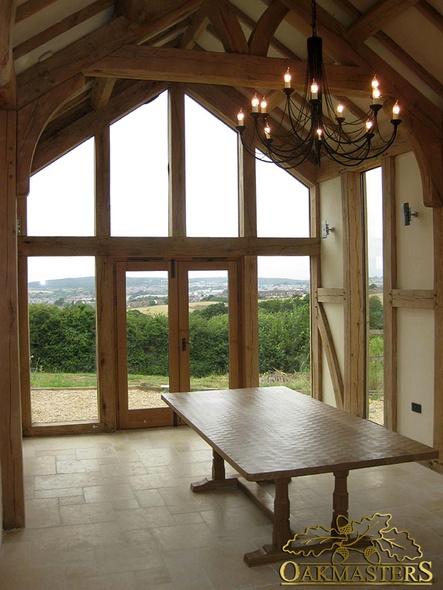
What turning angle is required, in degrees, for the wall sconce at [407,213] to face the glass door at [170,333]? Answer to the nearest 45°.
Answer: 0° — it already faces it

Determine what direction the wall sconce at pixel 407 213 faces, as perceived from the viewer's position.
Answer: facing to the left of the viewer

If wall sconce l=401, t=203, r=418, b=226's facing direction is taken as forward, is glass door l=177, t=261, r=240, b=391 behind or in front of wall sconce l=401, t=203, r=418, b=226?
in front

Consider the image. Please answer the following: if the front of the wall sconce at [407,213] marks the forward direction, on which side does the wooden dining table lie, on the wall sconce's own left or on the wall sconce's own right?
on the wall sconce's own left

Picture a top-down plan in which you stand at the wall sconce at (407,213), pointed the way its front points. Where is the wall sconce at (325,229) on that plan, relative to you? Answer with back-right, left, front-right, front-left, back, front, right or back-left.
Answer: front-right

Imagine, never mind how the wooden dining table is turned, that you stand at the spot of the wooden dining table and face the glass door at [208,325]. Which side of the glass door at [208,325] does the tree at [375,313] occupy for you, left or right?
right

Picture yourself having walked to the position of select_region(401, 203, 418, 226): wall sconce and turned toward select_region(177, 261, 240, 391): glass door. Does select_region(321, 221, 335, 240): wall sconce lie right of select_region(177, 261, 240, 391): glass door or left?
right
